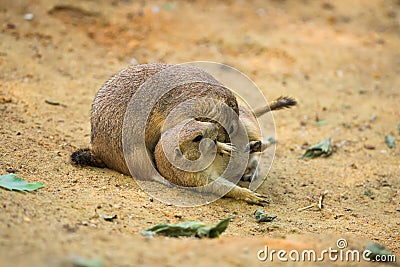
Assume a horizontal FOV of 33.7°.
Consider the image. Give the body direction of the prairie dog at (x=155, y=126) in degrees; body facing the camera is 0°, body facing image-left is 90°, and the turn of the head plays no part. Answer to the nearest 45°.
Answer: approximately 270°

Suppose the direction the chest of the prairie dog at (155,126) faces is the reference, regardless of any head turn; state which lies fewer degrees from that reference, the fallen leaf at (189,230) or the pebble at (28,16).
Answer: the fallen leaf

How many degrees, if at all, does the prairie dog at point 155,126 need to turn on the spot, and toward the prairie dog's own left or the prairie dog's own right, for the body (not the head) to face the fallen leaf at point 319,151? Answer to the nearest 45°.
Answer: approximately 45° to the prairie dog's own left

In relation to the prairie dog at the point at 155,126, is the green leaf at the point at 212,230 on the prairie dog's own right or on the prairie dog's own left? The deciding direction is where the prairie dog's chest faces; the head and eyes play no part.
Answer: on the prairie dog's own right

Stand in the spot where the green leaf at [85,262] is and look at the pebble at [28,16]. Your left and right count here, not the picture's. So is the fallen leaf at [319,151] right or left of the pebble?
right

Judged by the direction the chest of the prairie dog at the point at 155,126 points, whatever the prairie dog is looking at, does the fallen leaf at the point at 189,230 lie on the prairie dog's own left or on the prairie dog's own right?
on the prairie dog's own right

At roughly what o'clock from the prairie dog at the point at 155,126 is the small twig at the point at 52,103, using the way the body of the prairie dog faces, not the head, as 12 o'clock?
The small twig is roughly at 8 o'clock from the prairie dog.

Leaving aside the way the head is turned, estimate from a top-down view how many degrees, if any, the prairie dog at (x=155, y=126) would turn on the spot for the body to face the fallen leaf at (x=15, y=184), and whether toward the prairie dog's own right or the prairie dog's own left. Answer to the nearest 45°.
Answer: approximately 135° to the prairie dog's own right

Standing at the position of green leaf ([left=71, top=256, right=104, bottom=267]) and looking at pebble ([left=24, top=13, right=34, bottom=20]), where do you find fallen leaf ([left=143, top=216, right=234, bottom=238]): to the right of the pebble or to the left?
right
